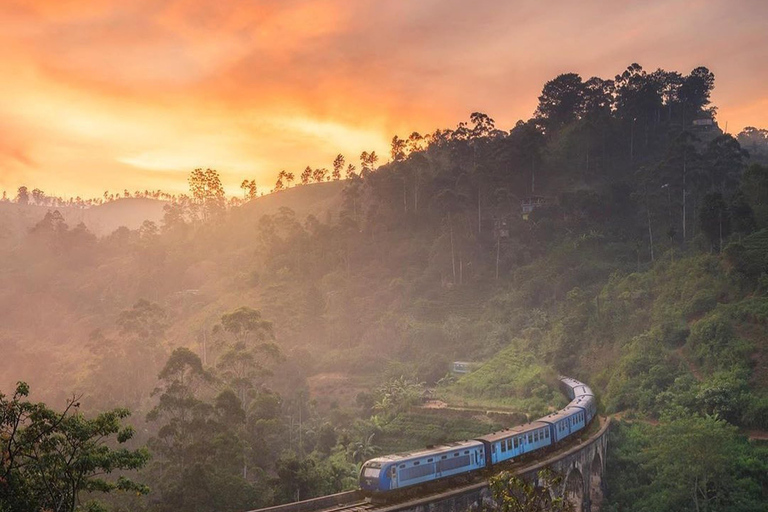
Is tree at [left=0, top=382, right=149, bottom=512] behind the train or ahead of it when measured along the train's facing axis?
ahead

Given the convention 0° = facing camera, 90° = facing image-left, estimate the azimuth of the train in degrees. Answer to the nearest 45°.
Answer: approximately 45°

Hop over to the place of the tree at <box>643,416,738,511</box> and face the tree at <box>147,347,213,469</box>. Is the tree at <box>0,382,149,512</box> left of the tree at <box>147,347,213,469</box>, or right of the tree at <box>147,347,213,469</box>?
left

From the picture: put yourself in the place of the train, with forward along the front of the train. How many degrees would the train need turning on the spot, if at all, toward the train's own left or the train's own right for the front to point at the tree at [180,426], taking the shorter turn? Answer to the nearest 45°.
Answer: approximately 90° to the train's own right
